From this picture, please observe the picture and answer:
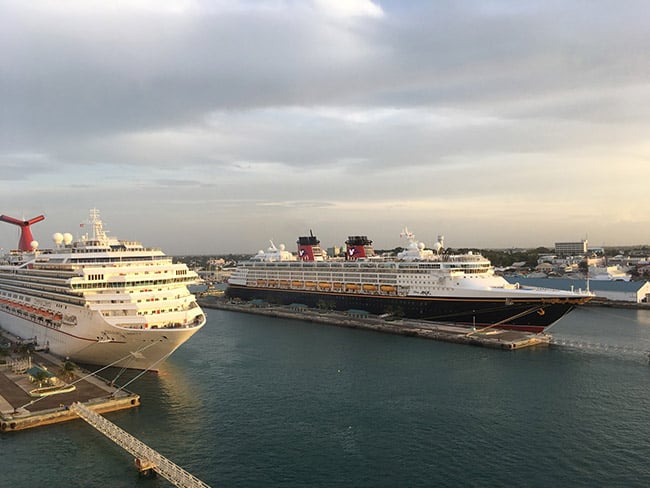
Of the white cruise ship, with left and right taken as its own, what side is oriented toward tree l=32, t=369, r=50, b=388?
right

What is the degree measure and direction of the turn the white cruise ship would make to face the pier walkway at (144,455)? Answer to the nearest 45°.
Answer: approximately 45° to its right

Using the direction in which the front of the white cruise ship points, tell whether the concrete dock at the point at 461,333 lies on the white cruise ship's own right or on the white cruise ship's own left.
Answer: on the white cruise ship's own left

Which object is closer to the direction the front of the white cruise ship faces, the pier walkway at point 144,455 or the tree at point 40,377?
the pier walkway

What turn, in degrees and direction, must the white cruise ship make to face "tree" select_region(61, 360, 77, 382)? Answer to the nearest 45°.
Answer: approximately 90° to its right

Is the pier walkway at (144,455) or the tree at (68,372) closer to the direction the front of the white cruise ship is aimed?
the pier walkway
